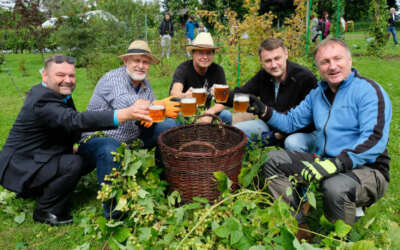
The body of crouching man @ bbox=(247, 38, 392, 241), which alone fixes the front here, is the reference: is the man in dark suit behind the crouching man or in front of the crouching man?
in front

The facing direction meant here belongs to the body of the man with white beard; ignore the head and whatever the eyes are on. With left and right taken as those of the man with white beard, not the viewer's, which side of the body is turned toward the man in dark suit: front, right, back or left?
right

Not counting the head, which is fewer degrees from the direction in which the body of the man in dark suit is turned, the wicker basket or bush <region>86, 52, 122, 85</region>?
the wicker basket

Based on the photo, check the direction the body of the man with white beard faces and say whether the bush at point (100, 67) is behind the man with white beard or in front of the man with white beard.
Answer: behind

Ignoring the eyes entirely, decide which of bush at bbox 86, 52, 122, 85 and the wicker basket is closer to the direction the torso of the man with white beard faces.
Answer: the wicker basket

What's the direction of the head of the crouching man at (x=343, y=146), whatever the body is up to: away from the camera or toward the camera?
toward the camera

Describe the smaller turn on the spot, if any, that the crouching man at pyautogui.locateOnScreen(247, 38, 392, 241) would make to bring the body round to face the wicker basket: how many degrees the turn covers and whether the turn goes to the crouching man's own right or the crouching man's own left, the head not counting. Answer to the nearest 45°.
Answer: approximately 45° to the crouching man's own right

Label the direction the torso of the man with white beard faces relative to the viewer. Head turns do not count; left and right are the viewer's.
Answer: facing the viewer and to the right of the viewer

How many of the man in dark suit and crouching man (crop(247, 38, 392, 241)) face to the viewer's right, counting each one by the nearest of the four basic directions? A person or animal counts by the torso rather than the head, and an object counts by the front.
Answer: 1

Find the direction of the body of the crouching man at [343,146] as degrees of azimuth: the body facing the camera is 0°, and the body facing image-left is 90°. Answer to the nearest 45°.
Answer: approximately 45°

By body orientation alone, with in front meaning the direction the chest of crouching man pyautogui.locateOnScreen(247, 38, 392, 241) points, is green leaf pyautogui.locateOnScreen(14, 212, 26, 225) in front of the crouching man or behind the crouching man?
in front
